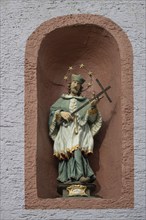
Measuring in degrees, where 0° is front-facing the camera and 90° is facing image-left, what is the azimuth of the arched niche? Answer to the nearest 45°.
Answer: approximately 0°

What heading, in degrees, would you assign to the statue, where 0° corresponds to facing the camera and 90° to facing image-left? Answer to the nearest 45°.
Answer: approximately 0°
